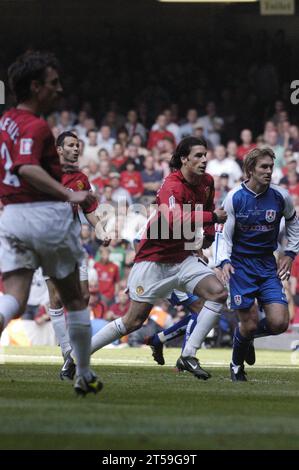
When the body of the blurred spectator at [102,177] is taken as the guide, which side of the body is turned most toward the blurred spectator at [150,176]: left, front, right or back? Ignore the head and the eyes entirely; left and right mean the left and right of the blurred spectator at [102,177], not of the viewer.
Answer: left

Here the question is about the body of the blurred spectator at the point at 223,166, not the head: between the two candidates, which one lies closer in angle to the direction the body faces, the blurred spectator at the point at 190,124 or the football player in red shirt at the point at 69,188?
the football player in red shirt

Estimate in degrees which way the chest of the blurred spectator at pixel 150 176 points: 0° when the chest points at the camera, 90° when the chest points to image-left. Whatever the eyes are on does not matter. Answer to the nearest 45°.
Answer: approximately 0°

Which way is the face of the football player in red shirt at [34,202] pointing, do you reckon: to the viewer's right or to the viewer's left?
to the viewer's right

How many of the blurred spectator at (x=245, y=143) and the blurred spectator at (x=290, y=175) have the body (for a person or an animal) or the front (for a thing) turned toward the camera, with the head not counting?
2

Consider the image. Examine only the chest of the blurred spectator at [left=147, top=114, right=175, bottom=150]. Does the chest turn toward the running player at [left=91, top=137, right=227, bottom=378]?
yes
